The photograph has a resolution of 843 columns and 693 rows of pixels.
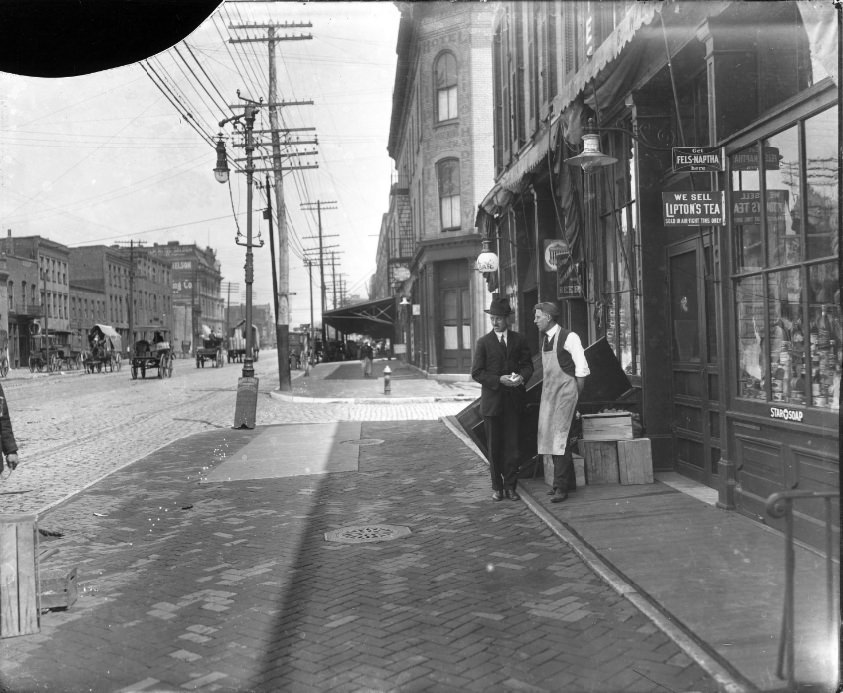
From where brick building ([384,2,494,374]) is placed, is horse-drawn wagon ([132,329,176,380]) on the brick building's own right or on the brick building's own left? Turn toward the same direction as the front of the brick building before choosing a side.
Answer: on the brick building's own right

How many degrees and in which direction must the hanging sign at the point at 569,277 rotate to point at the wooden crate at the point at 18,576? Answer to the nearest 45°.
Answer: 0° — it already faces it

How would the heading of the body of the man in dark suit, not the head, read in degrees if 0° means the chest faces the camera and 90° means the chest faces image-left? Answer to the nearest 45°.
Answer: approximately 0°

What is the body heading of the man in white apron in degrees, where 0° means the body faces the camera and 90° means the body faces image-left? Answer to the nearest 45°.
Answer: approximately 45°

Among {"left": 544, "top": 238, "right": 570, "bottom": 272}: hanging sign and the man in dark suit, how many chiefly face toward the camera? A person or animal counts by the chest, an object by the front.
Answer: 2
